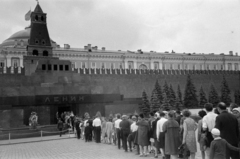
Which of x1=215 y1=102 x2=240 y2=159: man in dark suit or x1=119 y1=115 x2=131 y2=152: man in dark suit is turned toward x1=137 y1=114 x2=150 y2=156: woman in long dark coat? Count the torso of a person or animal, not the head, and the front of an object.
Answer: x1=215 y1=102 x2=240 y2=159: man in dark suit

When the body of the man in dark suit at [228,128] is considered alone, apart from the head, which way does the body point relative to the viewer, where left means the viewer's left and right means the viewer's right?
facing away from the viewer and to the left of the viewer

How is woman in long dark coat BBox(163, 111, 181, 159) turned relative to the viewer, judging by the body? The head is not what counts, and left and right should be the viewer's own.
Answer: facing away from the viewer

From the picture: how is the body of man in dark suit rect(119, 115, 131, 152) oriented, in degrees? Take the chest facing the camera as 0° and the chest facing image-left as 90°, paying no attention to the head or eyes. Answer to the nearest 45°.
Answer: approximately 180°

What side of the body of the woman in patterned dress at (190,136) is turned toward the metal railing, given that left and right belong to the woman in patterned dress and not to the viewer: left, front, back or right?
front

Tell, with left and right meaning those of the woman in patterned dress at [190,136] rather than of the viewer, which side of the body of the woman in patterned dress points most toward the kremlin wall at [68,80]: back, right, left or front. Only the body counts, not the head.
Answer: front

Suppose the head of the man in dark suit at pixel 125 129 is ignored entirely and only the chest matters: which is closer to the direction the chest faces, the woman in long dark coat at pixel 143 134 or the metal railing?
the metal railing

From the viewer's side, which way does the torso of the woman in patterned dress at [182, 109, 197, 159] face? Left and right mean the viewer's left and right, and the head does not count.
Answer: facing away from the viewer and to the left of the viewer
